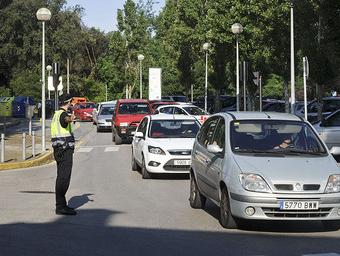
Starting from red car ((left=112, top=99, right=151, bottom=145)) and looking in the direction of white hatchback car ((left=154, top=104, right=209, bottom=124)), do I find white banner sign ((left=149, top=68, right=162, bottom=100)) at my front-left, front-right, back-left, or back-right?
front-left

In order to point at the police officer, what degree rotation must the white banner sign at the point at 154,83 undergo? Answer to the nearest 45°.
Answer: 0° — it already faces them

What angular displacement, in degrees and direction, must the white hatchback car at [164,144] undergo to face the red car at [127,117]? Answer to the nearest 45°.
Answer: approximately 135° to its left

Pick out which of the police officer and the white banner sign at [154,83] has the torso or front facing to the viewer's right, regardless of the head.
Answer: the police officer

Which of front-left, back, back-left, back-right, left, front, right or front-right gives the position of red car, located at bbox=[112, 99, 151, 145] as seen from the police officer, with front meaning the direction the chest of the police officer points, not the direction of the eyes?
left

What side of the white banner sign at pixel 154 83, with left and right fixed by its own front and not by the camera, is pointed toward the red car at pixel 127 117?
front

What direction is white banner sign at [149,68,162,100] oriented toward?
toward the camera

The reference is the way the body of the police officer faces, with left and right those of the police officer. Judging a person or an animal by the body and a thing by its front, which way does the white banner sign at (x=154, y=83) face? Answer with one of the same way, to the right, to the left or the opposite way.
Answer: to the right

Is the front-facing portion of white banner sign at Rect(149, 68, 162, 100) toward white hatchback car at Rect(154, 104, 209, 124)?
yes

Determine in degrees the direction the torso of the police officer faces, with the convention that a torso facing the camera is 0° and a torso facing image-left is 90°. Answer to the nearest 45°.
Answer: approximately 270°

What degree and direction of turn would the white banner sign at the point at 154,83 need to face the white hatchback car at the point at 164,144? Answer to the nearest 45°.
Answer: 0° — it already faces it

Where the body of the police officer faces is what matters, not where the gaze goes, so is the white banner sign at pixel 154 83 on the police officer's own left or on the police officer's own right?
on the police officer's own left

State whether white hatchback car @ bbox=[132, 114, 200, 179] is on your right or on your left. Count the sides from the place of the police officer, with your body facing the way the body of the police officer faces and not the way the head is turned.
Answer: on your left

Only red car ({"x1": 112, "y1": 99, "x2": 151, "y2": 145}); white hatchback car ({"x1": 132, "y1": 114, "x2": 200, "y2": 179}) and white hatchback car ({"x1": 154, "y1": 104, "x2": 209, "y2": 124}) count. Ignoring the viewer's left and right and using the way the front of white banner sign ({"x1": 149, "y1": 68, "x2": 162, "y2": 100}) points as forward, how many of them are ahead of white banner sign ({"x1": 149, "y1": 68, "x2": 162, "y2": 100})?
3

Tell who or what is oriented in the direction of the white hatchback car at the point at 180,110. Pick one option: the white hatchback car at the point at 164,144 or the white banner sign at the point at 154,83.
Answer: the white banner sign

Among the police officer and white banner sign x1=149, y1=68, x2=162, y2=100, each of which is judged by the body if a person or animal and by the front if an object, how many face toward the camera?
1
